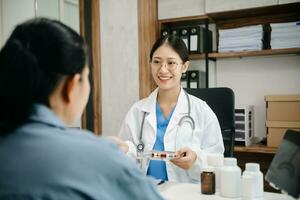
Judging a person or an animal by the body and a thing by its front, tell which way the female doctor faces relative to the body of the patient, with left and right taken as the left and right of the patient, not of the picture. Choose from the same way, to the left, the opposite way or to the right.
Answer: the opposite way

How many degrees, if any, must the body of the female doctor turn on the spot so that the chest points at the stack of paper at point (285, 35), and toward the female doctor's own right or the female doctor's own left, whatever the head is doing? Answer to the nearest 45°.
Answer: approximately 180°

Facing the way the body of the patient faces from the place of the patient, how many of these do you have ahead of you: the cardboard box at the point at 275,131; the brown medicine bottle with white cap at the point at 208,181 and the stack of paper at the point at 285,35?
3

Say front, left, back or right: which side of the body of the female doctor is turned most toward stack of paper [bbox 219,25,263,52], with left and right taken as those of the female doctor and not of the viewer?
back

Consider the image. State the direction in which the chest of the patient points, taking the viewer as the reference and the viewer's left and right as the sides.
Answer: facing away from the viewer and to the right of the viewer

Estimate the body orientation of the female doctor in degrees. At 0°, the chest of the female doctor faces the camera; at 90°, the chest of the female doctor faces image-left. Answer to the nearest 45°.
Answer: approximately 45°

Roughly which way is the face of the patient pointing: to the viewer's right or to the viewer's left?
to the viewer's right
